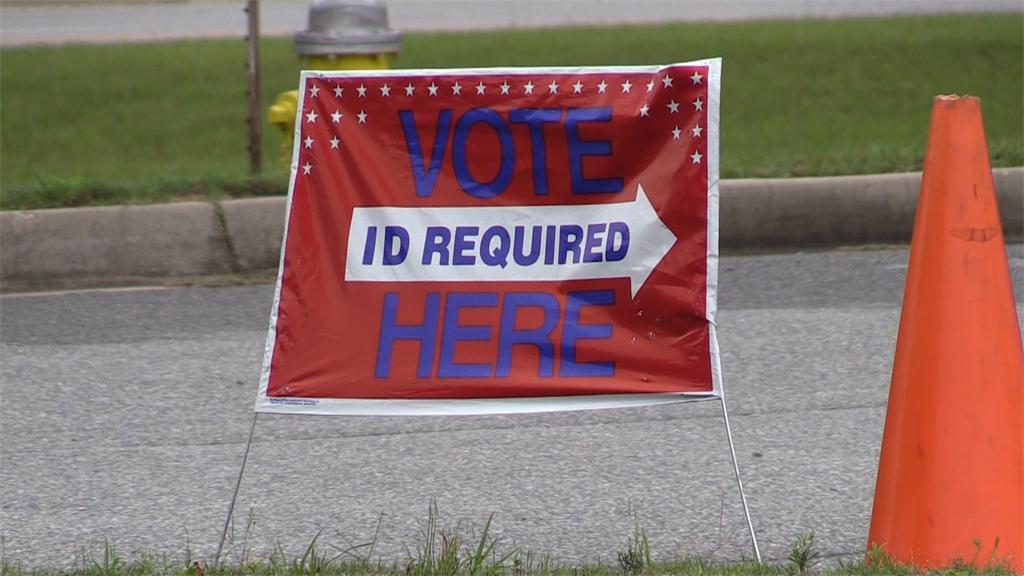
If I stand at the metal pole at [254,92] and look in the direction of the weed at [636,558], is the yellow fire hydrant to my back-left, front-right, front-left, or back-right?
front-left

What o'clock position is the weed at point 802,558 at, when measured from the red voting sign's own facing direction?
The weed is roughly at 10 o'clock from the red voting sign.

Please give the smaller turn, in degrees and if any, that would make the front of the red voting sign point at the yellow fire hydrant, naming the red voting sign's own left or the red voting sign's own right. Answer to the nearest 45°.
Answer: approximately 180°

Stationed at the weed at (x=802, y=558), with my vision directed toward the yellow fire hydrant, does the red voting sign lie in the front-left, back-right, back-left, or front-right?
front-left

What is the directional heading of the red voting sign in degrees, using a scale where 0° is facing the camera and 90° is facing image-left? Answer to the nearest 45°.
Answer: approximately 0°

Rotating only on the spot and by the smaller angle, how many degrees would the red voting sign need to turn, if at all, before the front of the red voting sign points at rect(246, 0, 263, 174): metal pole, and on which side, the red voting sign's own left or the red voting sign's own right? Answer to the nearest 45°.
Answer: approximately 180°

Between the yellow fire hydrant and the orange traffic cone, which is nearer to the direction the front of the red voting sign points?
the orange traffic cone

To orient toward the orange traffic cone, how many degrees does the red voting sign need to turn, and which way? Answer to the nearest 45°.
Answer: approximately 90° to its left

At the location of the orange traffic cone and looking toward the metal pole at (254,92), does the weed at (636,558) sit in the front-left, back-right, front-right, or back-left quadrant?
front-left
